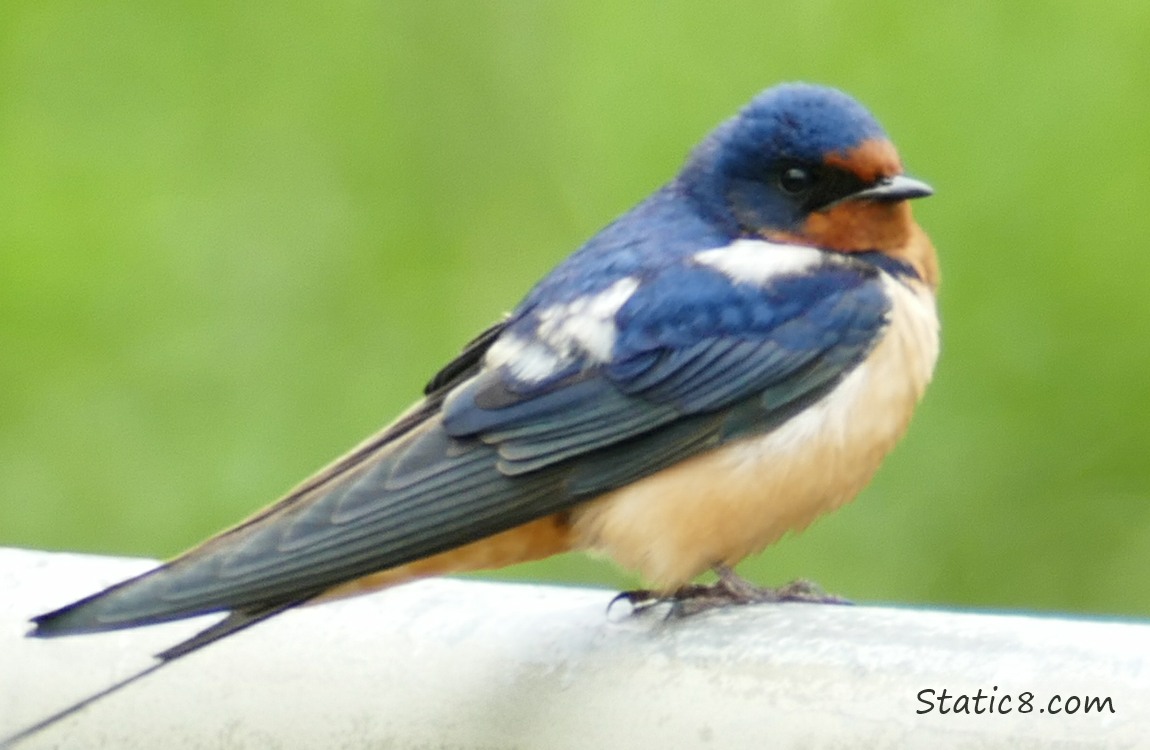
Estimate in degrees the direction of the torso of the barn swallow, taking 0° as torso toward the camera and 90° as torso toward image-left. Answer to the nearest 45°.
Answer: approximately 270°
